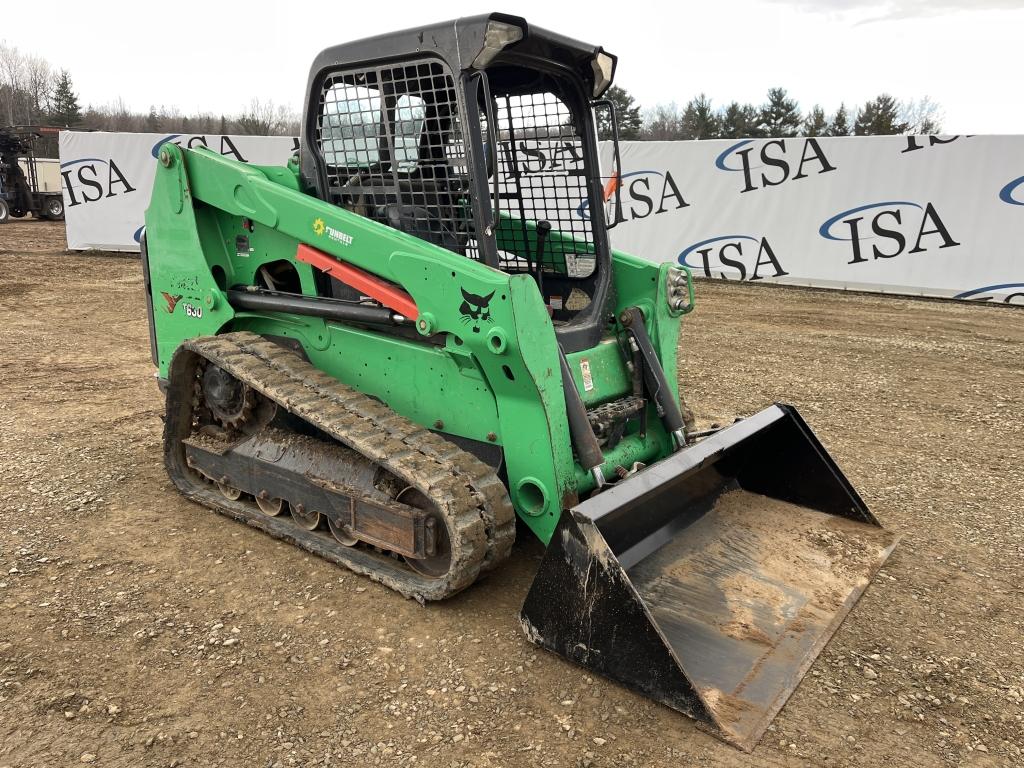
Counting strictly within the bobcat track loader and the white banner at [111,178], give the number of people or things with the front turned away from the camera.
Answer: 0

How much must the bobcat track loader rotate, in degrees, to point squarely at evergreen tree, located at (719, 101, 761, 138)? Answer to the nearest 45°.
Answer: approximately 135° to its left

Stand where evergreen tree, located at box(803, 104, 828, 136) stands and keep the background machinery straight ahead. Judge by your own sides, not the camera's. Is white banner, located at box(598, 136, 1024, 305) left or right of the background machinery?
left

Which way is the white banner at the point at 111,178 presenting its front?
toward the camera

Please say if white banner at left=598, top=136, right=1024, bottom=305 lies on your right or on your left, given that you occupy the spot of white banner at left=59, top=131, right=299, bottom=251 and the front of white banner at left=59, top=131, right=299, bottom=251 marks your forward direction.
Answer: on your left

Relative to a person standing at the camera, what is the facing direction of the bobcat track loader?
facing the viewer and to the right of the viewer

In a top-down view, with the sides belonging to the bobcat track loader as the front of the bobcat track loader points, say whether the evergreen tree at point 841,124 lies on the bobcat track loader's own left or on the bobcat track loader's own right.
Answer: on the bobcat track loader's own left
